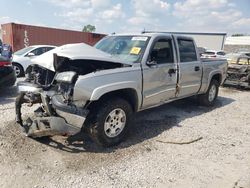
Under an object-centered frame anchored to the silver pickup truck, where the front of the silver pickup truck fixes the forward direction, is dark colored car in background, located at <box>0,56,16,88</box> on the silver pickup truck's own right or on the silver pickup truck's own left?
on the silver pickup truck's own right

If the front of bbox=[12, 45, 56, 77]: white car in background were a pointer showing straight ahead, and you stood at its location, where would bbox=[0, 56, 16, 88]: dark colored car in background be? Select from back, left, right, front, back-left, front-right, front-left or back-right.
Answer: front-left

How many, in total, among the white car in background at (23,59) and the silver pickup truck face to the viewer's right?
0

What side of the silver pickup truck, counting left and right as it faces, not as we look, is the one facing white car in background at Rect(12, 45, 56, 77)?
right

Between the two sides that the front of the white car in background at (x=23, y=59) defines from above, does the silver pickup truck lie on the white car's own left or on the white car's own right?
on the white car's own left

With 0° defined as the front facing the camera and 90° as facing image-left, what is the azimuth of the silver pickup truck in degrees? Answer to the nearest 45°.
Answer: approximately 45°
